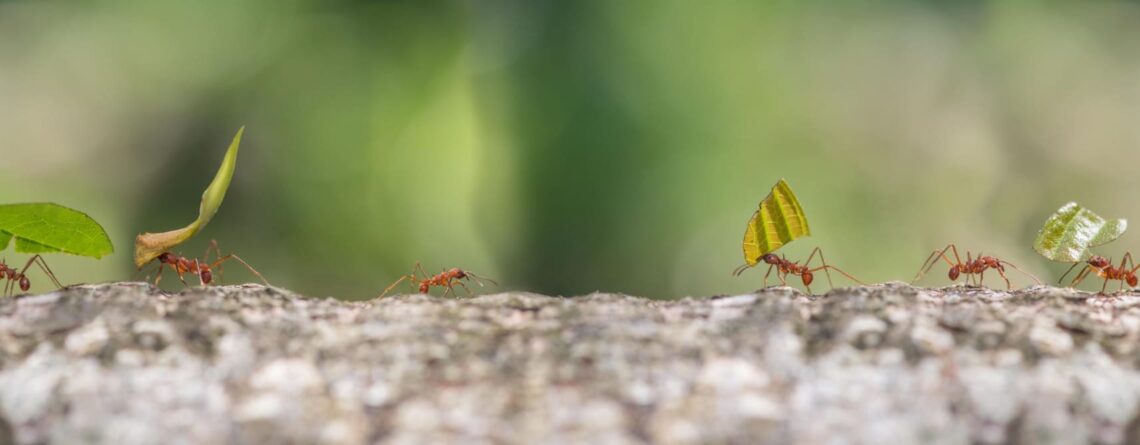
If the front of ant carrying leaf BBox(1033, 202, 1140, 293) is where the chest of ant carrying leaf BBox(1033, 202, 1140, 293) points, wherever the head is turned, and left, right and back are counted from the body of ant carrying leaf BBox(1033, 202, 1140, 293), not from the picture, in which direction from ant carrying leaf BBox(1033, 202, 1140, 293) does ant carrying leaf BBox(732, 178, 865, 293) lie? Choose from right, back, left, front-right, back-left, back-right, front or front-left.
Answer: front-left

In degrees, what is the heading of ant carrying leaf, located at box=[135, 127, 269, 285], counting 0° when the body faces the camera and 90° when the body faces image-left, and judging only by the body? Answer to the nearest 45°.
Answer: approximately 90°

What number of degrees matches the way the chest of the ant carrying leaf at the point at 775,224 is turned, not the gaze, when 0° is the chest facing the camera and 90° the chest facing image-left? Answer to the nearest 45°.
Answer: approximately 90°

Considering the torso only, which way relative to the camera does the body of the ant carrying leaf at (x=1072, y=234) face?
to the viewer's left

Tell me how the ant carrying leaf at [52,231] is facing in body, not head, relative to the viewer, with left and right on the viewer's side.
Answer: facing to the left of the viewer

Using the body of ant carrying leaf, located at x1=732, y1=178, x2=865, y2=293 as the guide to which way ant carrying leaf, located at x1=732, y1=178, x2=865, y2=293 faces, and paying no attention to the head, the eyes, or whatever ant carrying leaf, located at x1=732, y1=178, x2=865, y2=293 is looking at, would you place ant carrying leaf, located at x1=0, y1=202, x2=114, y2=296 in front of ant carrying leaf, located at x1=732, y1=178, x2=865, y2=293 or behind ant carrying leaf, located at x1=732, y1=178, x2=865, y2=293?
in front

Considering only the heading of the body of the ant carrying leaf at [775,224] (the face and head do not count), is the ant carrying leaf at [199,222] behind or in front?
in front
